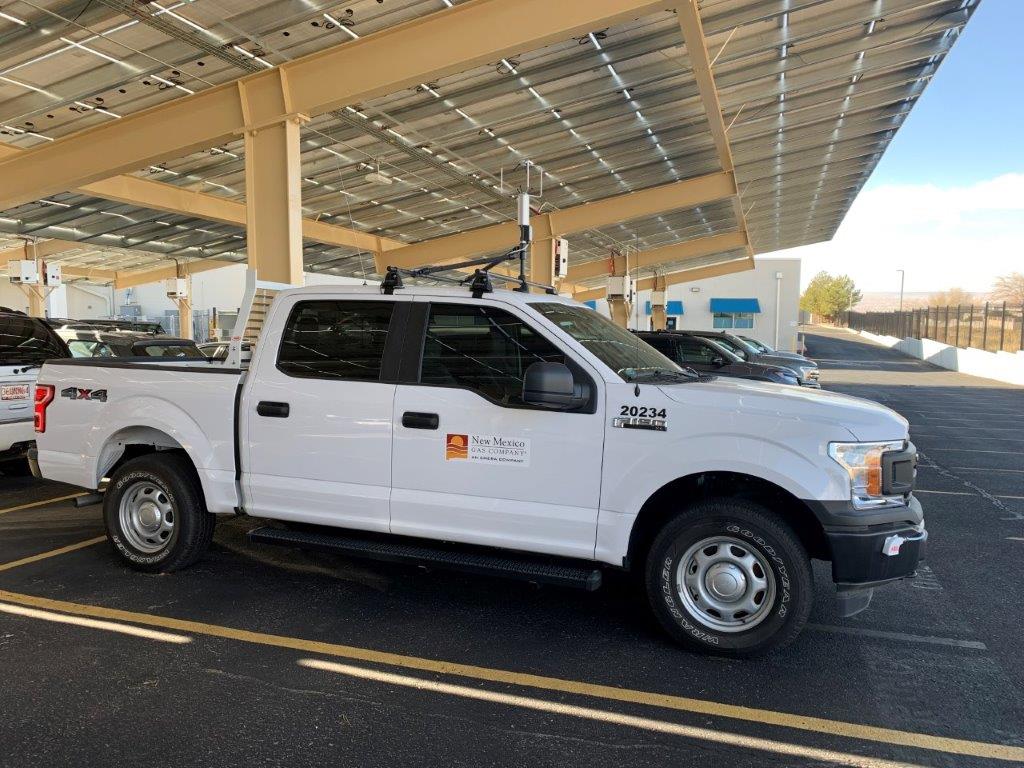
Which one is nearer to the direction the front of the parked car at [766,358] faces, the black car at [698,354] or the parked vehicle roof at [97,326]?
the black car

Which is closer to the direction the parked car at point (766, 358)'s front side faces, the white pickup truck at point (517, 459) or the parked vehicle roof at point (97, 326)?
the white pickup truck

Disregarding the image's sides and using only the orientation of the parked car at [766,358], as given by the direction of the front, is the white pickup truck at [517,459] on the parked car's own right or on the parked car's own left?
on the parked car's own right

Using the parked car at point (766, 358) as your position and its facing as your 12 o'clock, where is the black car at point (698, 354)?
The black car is roughly at 2 o'clock from the parked car.

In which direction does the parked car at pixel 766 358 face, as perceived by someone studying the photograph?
facing the viewer and to the right of the viewer

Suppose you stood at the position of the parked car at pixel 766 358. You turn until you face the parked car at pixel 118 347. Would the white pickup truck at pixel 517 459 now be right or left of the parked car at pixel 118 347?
left

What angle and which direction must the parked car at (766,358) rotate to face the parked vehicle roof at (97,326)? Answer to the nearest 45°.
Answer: approximately 135° to its right

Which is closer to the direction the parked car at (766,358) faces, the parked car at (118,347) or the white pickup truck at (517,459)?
the white pickup truck

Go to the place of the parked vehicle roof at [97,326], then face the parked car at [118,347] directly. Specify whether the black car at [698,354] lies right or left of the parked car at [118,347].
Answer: left

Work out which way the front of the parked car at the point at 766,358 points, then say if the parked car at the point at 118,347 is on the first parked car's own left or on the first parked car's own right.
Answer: on the first parked car's own right
